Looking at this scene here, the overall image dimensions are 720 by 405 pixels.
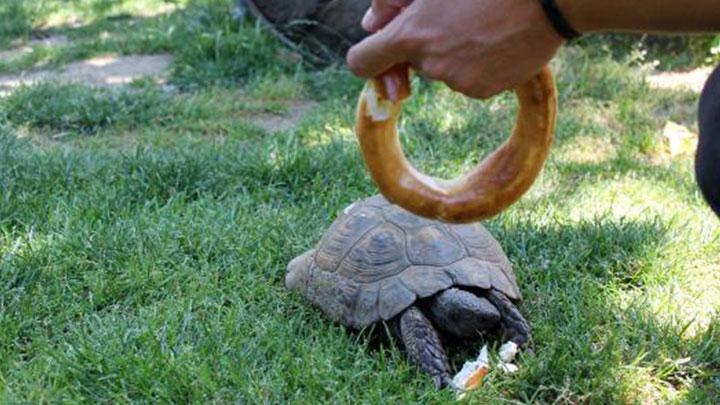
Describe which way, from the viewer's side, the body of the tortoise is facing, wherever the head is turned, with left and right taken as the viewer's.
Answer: facing the viewer and to the right of the viewer
